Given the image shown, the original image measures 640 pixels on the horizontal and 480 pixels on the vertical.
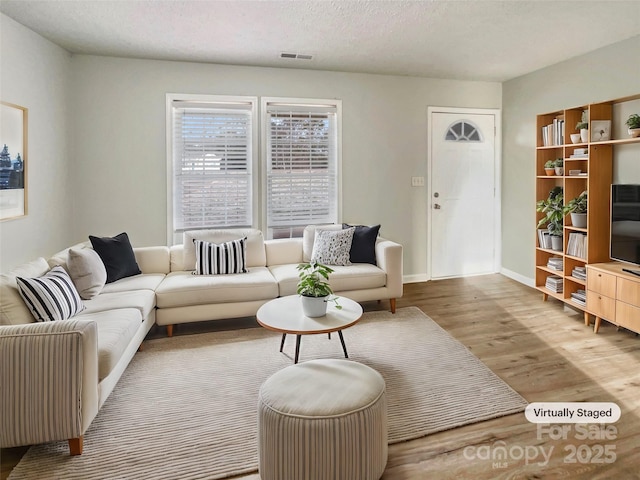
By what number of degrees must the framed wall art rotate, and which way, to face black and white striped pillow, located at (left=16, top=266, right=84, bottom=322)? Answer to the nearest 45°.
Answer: approximately 45° to its right

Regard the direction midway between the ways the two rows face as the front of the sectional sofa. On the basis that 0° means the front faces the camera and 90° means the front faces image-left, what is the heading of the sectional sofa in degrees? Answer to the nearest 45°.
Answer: approximately 315°

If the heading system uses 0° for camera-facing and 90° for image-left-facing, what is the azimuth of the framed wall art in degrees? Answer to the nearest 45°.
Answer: approximately 315°

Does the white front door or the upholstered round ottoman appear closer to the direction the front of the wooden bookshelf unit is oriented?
the upholstered round ottoman

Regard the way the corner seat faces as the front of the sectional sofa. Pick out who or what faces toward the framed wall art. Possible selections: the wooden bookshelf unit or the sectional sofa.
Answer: the wooden bookshelf unit

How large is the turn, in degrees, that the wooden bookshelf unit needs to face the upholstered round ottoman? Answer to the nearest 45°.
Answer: approximately 45° to its left
